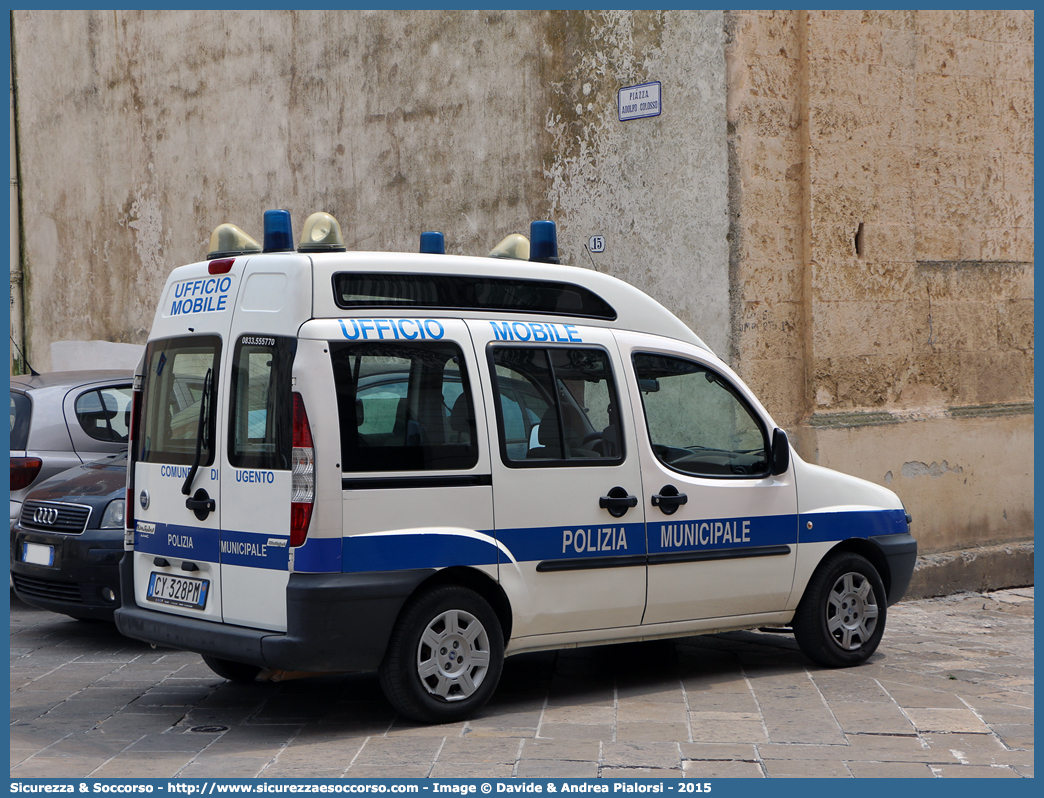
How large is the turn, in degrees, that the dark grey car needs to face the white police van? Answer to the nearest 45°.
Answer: approximately 90° to its left

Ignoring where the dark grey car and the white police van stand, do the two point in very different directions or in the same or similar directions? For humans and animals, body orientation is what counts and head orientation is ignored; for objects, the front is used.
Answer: very different directions

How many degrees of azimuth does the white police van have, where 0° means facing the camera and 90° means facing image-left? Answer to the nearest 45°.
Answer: approximately 225°

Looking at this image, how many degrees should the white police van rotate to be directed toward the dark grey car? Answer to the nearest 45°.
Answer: approximately 90° to its left

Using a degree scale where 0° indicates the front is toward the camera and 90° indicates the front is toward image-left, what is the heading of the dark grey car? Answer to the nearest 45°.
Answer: approximately 45°
